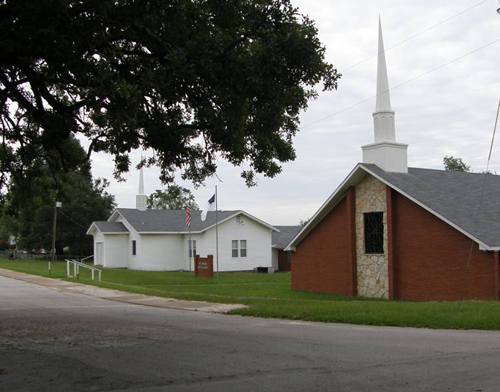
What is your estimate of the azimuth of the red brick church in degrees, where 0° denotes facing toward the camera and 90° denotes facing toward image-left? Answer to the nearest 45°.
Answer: approximately 45°

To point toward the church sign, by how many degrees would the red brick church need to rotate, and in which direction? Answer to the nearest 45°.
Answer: approximately 90° to its right

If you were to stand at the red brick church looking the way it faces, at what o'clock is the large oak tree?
The large oak tree is roughly at 11 o'clock from the red brick church.
